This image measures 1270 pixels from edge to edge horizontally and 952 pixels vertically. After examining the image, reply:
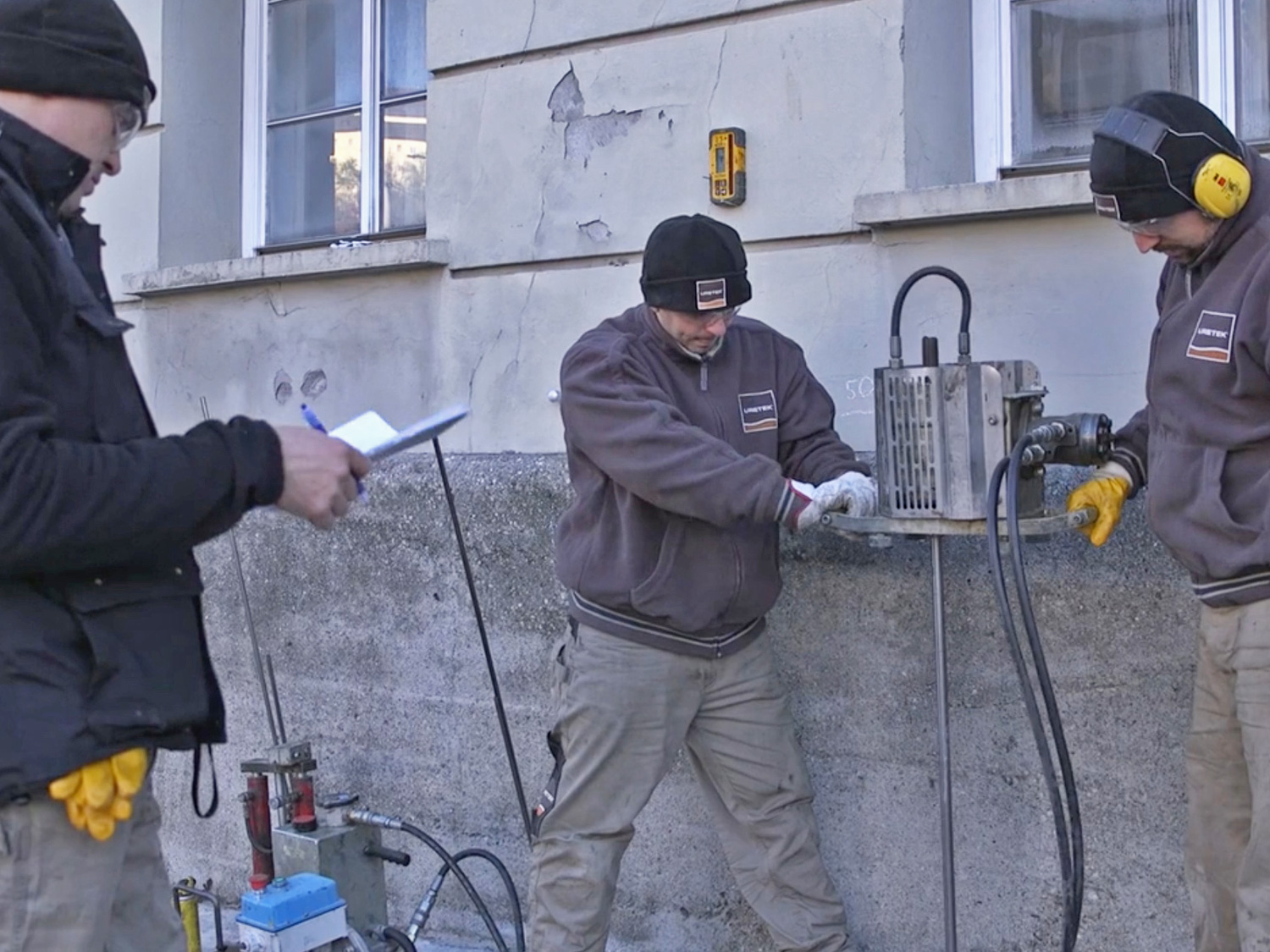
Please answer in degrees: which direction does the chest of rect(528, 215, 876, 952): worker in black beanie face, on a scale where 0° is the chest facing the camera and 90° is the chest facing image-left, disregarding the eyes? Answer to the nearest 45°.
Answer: approximately 315°

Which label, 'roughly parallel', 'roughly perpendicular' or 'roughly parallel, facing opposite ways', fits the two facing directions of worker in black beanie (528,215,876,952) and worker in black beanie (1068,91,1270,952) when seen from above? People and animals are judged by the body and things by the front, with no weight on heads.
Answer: roughly perpendicular

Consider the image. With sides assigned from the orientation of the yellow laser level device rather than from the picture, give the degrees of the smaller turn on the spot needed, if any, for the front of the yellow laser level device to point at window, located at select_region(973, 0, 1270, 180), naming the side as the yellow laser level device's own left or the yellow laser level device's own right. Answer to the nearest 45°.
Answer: approximately 135° to the yellow laser level device's own left

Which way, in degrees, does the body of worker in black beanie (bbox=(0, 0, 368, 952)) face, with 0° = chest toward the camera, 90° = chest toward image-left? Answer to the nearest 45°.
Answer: approximately 270°

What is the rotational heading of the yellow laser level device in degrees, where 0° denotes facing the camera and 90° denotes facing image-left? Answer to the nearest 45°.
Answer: approximately 45°

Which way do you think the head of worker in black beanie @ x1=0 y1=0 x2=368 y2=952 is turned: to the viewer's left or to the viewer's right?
to the viewer's right
